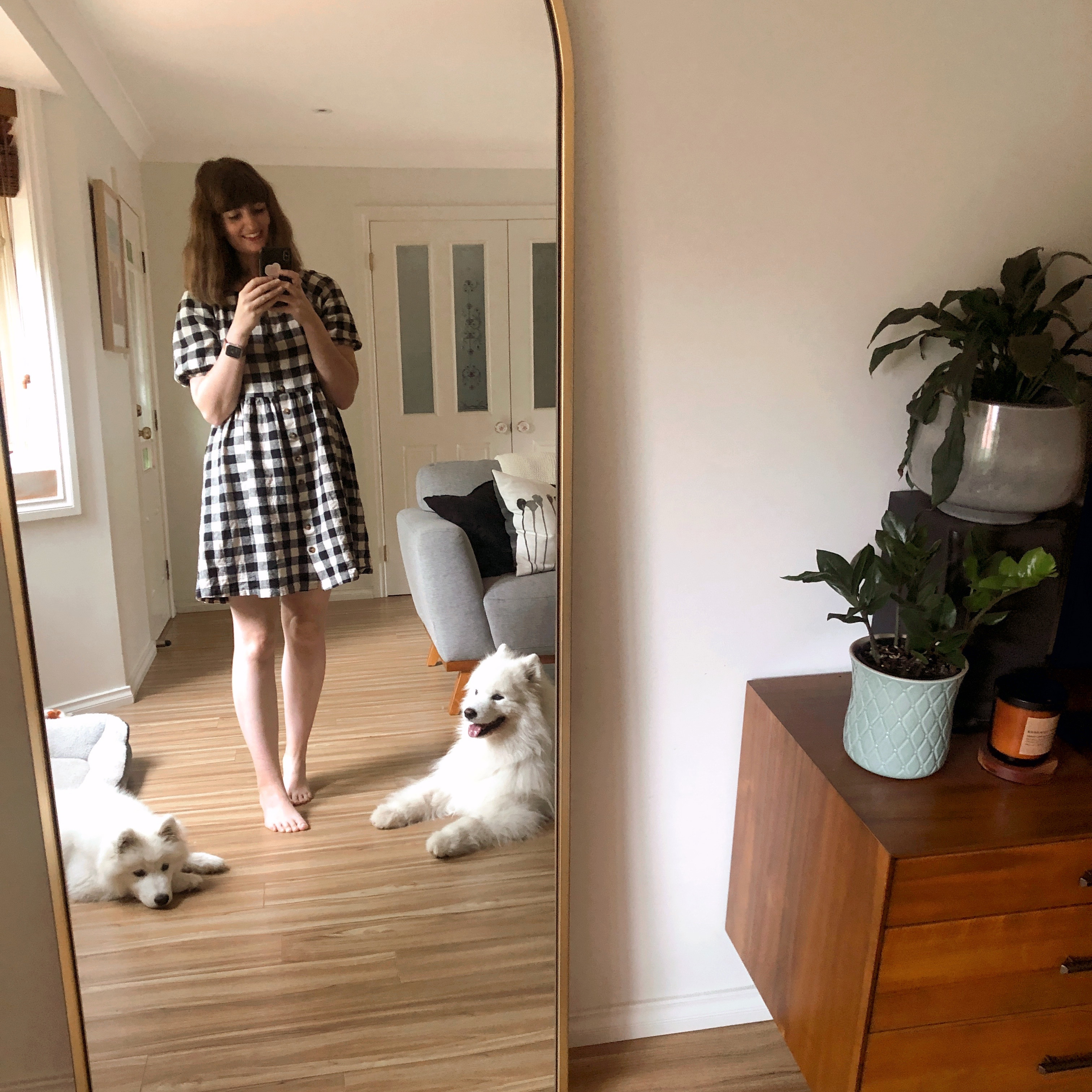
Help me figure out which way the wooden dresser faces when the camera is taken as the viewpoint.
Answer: facing the viewer and to the right of the viewer
